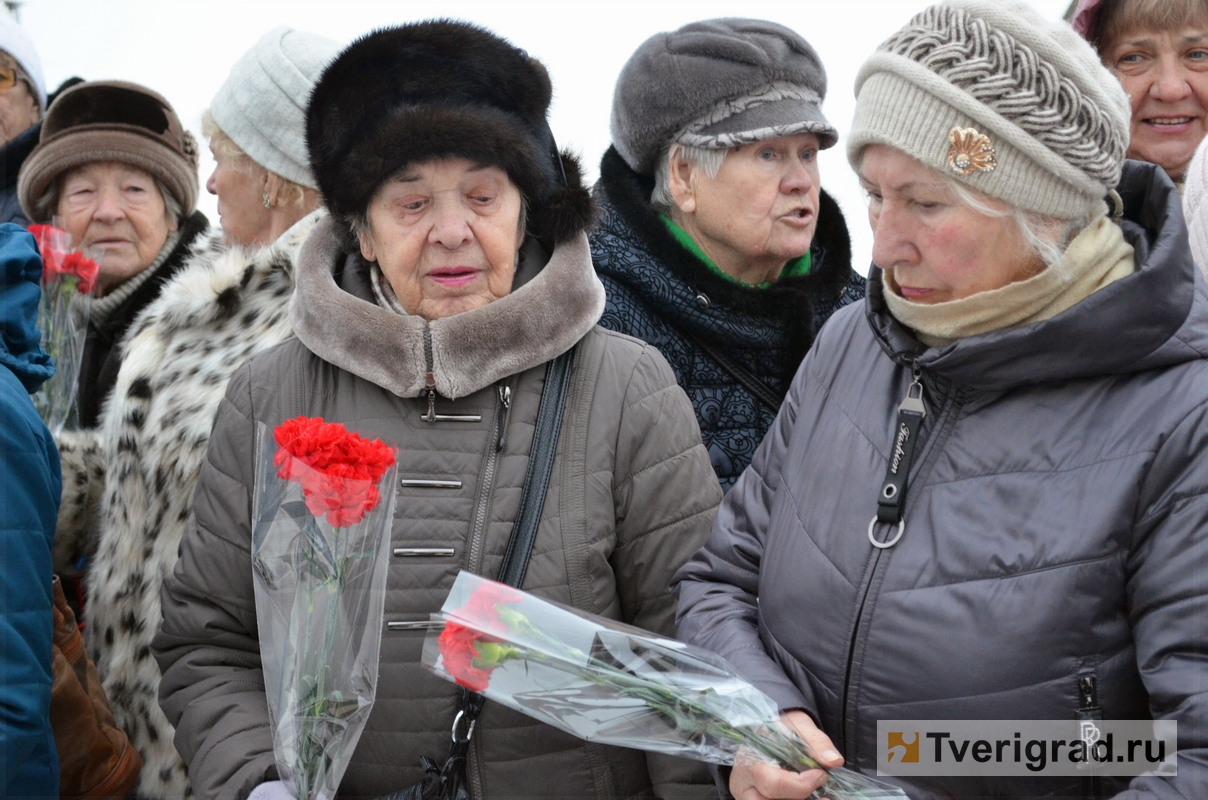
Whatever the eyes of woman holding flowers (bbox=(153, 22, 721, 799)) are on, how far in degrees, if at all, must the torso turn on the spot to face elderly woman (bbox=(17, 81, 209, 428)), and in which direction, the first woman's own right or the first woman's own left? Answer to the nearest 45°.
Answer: approximately 135° to the first woman's own right

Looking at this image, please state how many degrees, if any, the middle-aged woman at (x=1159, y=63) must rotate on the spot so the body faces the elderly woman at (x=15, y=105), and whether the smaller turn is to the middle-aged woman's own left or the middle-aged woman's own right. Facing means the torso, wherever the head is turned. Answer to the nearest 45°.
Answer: approximately 90° to the middle-aged woman's own right

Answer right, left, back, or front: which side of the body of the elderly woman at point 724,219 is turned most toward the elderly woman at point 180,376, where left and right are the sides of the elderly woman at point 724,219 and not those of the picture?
right

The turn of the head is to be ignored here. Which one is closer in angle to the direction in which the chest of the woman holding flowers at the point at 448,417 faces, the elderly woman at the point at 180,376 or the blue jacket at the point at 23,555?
the blue jacket

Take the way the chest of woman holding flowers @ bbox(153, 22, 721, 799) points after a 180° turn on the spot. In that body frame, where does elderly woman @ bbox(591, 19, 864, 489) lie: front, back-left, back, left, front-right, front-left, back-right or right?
front-right

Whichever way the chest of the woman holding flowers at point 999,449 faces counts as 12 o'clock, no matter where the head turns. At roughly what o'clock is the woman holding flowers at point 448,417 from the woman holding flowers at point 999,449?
the woman holding flowers at point 448,417 is roughly at 2 o'clock from the woman holding flowers at point 999,449.

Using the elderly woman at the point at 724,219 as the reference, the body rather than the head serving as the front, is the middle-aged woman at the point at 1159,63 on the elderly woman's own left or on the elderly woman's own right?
on the elderly woman's own left
